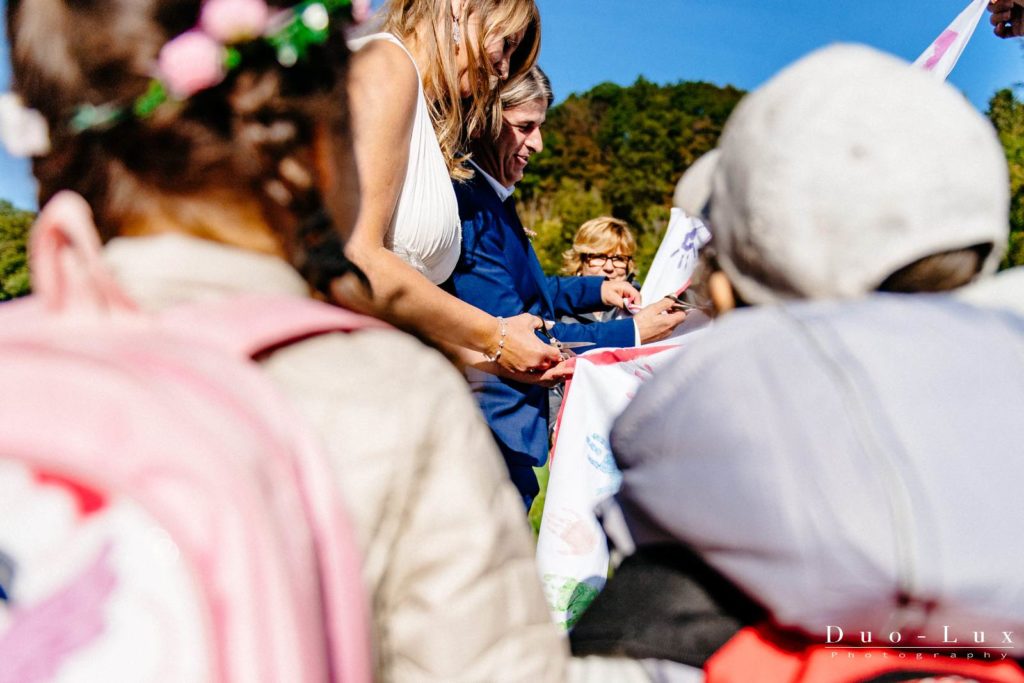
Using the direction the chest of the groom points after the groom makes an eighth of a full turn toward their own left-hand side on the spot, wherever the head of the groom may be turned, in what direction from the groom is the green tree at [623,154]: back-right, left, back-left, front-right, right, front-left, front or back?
front-left

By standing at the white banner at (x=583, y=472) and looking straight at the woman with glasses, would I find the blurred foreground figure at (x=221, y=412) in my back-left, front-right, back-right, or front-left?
back-left

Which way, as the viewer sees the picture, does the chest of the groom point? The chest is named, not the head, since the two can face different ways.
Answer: to the viewer's right

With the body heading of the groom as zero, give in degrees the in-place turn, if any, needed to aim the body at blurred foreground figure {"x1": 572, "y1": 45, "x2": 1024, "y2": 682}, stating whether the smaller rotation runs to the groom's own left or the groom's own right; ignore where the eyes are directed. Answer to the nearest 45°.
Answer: approximately 90° to the groom's own right

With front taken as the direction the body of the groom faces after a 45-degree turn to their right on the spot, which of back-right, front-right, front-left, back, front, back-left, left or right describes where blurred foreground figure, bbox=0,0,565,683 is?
front-right

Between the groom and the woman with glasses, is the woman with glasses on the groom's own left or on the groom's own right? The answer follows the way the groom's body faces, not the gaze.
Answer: on the groom's own left
